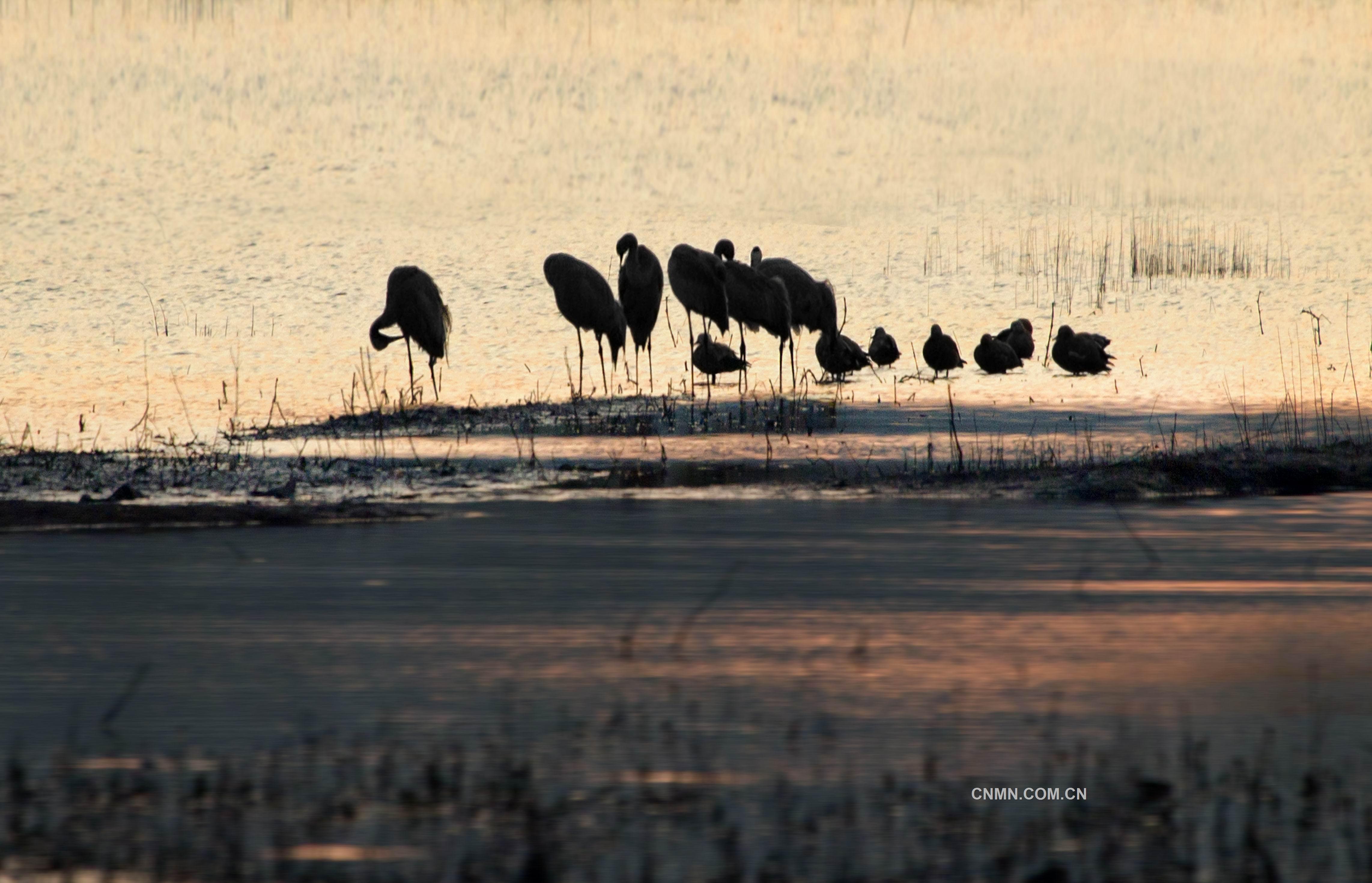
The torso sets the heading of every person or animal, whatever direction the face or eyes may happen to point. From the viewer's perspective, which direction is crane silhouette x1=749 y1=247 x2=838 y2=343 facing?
to the viewer's left

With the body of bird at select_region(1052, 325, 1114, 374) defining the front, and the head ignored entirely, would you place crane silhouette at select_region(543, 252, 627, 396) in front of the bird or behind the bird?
in front

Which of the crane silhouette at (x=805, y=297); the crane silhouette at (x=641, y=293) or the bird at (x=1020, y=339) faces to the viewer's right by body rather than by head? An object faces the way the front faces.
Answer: the bird

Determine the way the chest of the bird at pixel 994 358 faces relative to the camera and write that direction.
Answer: to the viewer's left

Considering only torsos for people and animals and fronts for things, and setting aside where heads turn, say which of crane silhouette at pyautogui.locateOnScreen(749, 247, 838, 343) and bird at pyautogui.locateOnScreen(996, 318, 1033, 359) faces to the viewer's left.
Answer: the crane silhouette

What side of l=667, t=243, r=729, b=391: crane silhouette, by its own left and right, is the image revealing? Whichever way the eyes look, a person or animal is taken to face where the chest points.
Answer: left

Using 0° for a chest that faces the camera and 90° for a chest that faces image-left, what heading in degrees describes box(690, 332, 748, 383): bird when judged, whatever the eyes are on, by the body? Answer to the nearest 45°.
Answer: approximately 90°

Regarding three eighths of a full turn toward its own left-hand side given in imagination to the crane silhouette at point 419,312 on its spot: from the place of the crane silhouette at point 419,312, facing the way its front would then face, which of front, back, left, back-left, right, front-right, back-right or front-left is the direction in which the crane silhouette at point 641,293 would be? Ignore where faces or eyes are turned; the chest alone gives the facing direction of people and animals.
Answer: front-left

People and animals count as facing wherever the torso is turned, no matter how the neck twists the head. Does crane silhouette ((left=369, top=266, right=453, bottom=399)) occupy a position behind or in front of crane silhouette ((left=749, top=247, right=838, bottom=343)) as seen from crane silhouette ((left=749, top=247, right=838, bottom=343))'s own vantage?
in front

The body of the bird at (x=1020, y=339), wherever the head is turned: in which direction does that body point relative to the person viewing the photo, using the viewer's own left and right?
facing to the right of the viewer

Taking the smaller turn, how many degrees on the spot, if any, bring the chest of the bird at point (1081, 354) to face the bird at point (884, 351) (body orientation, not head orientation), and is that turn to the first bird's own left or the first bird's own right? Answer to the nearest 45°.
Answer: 0° — it already faces it

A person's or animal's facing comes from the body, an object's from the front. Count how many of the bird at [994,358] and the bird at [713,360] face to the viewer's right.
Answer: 0
